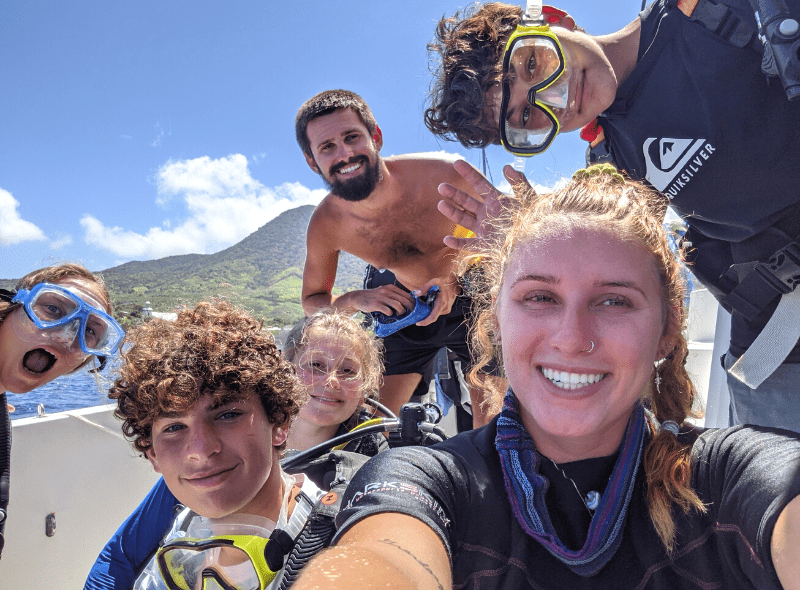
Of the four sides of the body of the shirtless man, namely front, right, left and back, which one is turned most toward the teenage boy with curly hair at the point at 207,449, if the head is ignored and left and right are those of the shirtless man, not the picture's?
front

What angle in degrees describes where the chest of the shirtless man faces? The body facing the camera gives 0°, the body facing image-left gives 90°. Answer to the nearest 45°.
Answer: approximately 0°

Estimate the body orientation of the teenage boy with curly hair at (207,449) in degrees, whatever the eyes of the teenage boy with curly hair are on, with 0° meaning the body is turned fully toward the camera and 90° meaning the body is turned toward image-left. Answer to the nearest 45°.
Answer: approximately 0°

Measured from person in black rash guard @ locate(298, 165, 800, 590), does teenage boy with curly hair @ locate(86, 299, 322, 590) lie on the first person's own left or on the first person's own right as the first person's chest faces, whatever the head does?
on the first person's own right

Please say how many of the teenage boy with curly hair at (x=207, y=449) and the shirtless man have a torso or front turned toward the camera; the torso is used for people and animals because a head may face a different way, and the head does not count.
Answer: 2

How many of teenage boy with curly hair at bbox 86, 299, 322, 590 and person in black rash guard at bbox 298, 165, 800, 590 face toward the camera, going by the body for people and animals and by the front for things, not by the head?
2

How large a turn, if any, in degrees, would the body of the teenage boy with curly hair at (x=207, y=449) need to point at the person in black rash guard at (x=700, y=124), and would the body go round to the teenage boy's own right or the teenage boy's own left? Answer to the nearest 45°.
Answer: approximately 90° to the teenage boy's own left
